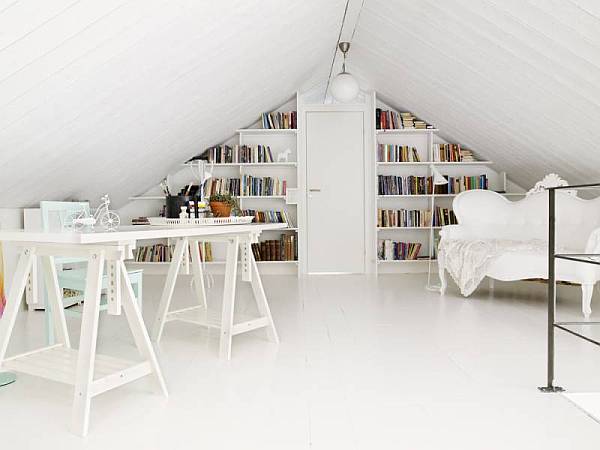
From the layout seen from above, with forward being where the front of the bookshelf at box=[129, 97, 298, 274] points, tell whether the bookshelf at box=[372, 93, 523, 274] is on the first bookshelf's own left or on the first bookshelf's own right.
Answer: on the first bookshelf's own left

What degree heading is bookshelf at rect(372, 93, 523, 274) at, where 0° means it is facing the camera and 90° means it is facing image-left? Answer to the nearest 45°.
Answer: approximately 0°

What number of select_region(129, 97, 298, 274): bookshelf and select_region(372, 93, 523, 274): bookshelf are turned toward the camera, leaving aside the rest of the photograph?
2

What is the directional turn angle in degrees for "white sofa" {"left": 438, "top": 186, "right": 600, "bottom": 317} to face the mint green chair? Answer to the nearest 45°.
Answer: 0° — it already faces it

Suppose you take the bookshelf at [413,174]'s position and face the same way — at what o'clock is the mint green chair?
The mint green chair is roughly at 1 o'clock from the bookshelf.
